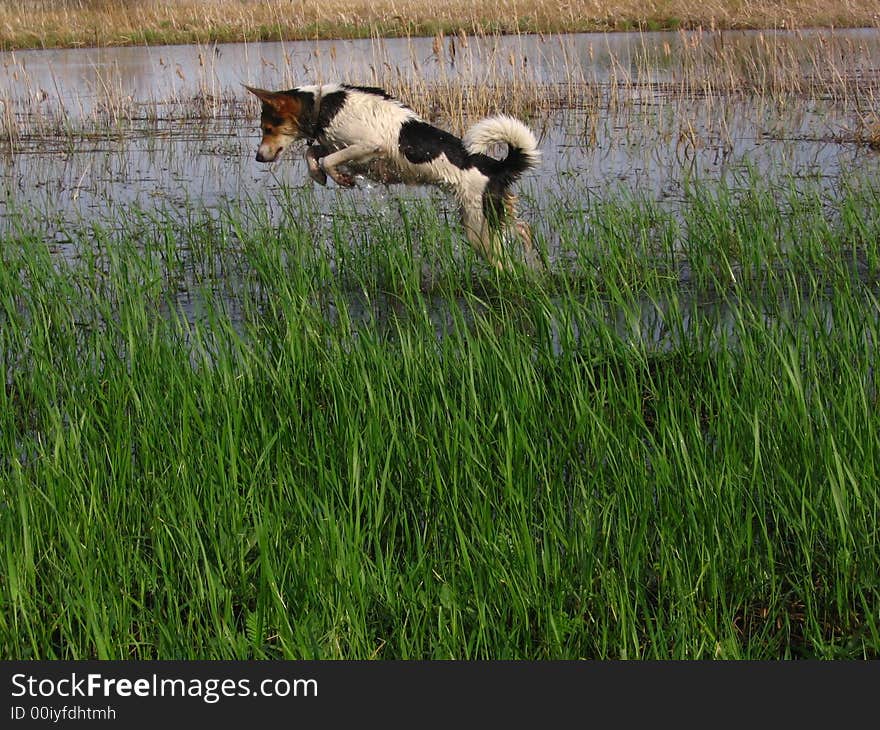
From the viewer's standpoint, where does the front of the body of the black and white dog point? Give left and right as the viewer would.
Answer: facing to the left of the viewer
